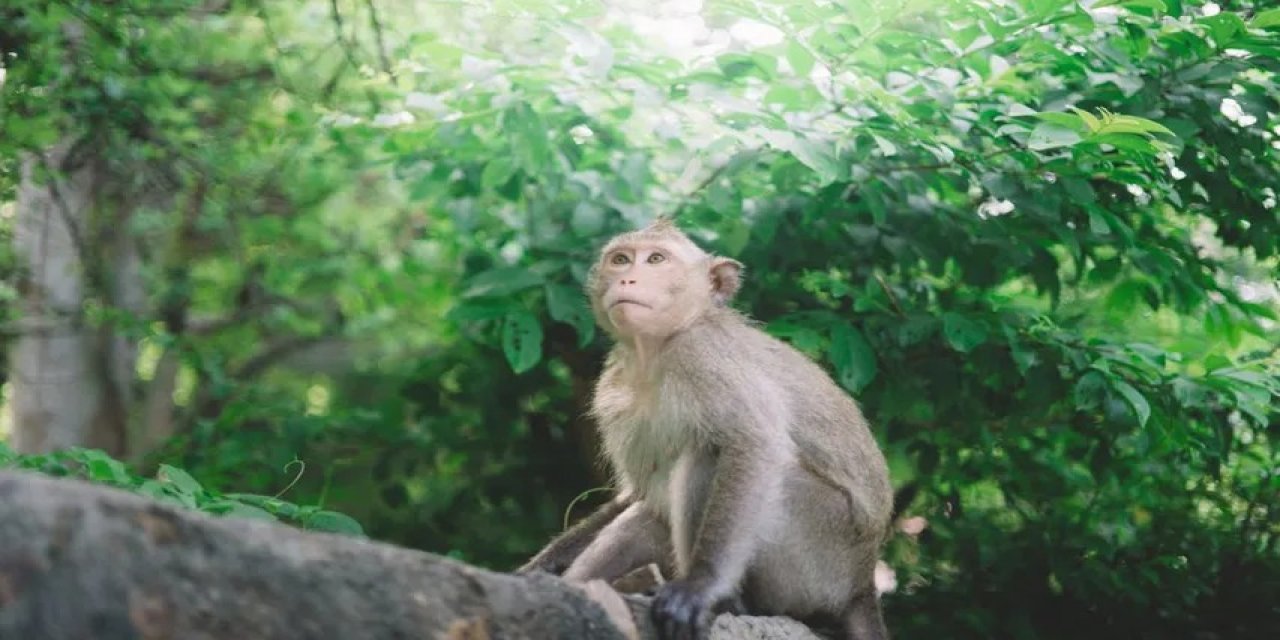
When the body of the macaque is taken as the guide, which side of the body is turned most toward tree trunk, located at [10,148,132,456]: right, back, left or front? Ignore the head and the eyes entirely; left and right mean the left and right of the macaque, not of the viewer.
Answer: right

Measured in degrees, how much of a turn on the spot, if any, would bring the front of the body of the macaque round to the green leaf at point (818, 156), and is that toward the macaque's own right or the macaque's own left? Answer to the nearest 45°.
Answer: approximately 180°

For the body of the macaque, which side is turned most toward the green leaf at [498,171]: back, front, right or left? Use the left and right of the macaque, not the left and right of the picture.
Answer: right

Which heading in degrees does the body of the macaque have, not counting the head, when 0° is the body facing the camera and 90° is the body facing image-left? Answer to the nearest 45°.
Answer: approximately 45°

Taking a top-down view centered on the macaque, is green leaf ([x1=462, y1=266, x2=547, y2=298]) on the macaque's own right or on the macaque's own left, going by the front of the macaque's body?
on the macaque's own right

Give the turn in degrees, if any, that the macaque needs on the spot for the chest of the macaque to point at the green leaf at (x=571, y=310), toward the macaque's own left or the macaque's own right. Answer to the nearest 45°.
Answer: approximately 90° to the macaque's own right
